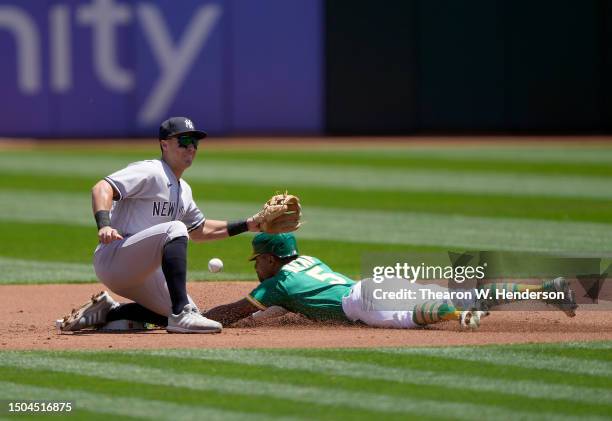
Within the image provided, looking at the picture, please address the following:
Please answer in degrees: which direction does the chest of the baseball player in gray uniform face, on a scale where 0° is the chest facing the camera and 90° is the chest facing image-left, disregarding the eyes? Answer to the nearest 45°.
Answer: approximately 315°
